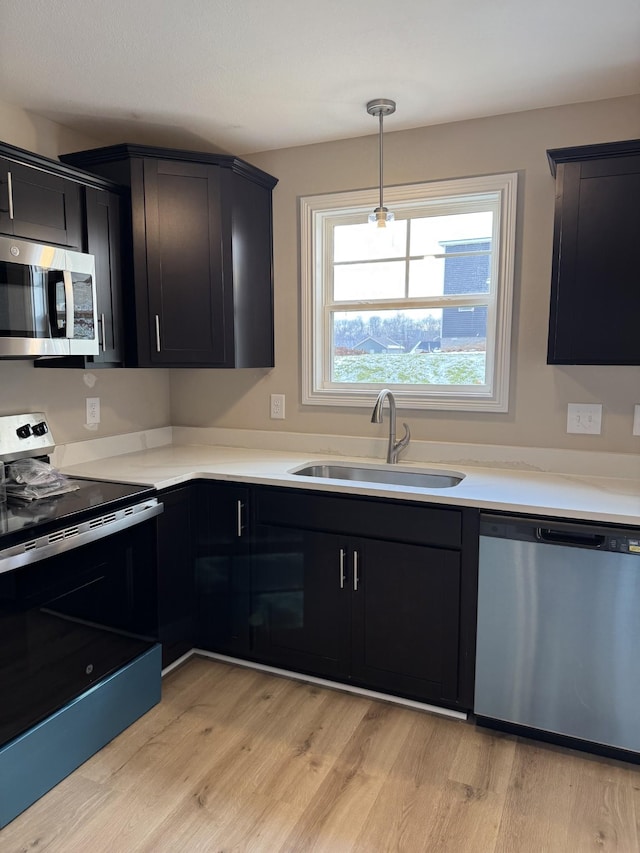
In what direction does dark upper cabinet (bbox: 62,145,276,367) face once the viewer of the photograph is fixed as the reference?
facing the viewer

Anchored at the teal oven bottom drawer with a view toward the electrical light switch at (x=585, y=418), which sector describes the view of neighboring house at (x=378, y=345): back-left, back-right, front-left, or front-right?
front-left

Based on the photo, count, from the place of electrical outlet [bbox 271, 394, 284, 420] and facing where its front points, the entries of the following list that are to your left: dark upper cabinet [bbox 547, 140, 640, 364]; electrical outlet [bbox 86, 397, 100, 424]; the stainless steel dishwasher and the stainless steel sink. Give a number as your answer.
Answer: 3

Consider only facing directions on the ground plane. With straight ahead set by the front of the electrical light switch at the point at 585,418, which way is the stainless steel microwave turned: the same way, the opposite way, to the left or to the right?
to the left

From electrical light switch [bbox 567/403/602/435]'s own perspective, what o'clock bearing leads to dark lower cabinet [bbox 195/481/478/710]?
The dark lower cabinet is roughly at 2 o'clock from the electrical light switch.

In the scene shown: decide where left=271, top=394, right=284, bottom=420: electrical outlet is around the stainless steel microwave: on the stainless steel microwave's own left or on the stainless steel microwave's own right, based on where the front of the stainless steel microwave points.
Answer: on the stainless steel microwave's own left

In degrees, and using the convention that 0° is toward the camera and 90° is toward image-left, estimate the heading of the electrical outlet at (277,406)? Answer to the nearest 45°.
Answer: approximately 45°

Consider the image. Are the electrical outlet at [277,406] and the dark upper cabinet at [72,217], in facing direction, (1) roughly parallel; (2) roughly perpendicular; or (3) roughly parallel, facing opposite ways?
roughly perpendicular

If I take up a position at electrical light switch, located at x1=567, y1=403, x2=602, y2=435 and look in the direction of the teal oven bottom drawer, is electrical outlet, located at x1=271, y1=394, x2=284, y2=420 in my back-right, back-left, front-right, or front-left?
front-right

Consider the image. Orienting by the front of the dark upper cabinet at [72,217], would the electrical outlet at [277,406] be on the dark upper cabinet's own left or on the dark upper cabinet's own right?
on the dark upper cabinet's own left

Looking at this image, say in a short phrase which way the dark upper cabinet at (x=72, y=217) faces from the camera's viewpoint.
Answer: facing the viewer and to the right of the viewer

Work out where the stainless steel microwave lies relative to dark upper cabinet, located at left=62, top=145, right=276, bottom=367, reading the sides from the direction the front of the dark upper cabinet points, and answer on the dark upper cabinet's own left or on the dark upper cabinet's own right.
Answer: on the dark upper cabinet's own right

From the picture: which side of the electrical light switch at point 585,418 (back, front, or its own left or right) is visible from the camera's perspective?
front

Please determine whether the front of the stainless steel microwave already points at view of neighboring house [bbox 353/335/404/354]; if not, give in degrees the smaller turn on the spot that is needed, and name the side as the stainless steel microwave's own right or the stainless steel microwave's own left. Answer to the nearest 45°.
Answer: approximately 45° to the stainless steel microwave's own left

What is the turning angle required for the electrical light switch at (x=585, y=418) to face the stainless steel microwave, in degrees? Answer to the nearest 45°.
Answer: approximately 45° to its right

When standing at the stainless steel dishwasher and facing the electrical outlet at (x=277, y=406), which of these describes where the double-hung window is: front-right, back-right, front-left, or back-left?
front-right

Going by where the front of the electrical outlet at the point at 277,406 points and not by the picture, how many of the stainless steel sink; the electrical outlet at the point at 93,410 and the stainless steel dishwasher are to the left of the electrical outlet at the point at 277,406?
2

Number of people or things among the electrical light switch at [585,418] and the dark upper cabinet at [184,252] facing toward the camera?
2
